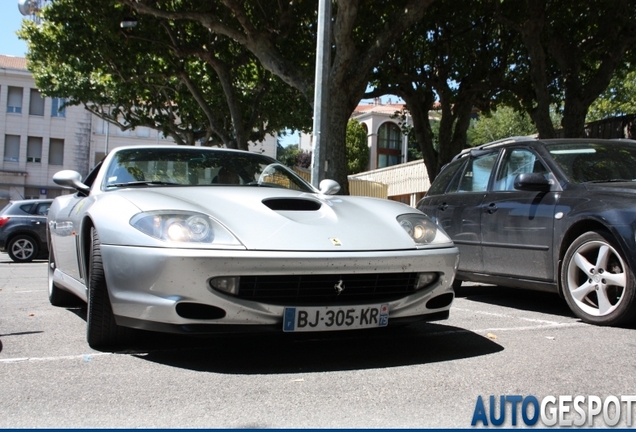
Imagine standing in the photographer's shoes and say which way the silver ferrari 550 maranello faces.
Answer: facing the viewer and to the right of the viewer

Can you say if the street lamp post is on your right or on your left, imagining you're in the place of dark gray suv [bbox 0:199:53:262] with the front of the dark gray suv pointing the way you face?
on your right

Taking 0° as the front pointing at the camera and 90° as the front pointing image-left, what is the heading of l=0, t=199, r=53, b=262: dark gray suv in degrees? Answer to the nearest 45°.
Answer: approximately 270°

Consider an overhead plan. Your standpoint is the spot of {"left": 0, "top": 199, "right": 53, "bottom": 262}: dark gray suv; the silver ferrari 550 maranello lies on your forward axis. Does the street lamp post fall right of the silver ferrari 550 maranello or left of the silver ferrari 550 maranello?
left

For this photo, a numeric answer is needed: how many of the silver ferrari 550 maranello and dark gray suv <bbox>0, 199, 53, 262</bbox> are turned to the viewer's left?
0

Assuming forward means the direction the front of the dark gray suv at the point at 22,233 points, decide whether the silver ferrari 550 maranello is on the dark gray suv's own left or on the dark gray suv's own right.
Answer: on the dark gray suv's own right

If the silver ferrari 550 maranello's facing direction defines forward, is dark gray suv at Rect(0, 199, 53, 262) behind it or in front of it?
behind

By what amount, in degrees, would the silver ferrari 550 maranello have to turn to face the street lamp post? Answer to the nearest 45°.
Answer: approximately 135° to its left

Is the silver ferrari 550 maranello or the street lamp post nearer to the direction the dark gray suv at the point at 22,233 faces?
the street lamp post
